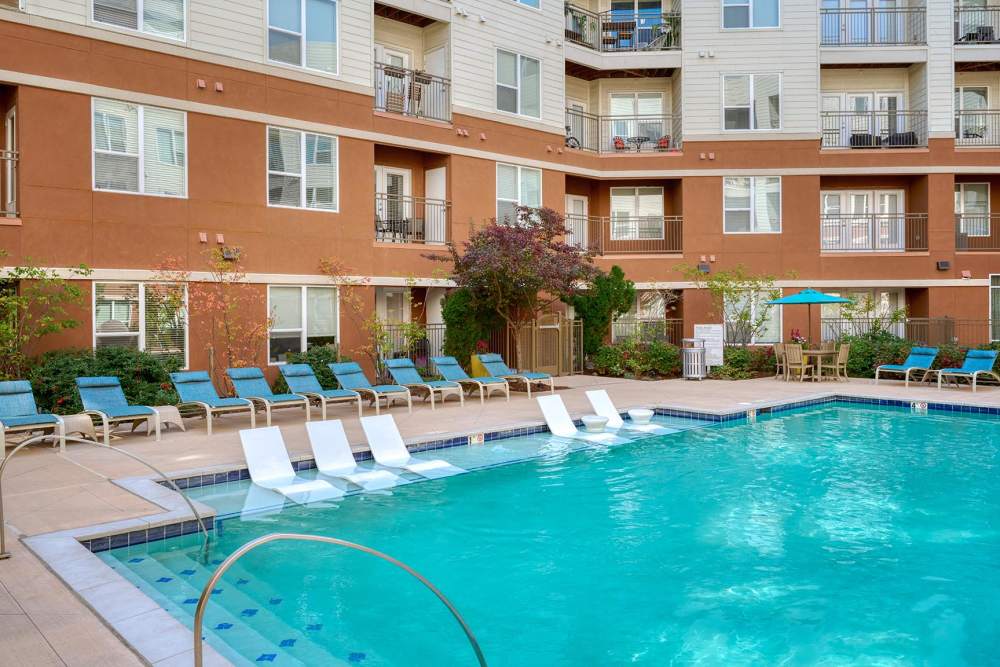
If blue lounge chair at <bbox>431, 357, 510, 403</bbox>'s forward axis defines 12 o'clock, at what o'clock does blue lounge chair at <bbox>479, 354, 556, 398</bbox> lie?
blue lounge chair at <bbox>479, 354, 556, 398</bbox> is roughly at 9 o'clock from blue lounge chair at <bbox>431, 357, 510, 403</bbox>.

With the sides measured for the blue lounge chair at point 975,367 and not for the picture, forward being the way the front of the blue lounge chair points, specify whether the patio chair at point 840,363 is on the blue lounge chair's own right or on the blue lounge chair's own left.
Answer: on the blue lounge chair's own right

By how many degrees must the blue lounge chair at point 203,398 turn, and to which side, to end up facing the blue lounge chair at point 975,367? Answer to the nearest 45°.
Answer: approximately 45° to its left

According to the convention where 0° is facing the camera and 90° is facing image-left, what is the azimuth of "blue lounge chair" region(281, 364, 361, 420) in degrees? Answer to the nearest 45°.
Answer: approximately 315°

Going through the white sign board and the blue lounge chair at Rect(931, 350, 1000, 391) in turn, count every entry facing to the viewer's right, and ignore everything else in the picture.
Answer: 0

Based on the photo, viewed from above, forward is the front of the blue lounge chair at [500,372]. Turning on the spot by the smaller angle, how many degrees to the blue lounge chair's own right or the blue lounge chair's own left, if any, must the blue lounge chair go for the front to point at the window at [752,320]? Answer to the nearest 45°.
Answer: approximately 90° to the blue lounge chair's own left

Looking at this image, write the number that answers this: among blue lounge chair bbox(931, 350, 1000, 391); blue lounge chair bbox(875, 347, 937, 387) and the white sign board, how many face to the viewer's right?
0

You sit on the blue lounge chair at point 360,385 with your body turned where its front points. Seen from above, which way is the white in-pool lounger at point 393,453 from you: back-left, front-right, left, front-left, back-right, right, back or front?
front-right

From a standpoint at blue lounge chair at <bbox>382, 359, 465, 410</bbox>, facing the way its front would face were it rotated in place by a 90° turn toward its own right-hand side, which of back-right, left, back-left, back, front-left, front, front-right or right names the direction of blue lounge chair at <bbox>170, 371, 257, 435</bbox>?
front

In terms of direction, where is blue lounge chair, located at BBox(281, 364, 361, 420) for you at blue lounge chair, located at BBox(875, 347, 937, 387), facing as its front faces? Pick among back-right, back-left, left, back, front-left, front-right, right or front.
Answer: front

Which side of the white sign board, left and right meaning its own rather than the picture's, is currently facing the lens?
front

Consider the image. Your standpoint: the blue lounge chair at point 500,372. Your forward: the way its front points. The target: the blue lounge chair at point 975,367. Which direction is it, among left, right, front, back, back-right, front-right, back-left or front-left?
front-left

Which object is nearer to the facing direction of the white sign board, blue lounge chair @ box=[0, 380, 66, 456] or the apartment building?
the blue lounge chair

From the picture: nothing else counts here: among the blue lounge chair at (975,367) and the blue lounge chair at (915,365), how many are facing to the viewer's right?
0

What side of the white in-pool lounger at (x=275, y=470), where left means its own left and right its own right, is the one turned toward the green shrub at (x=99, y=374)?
back

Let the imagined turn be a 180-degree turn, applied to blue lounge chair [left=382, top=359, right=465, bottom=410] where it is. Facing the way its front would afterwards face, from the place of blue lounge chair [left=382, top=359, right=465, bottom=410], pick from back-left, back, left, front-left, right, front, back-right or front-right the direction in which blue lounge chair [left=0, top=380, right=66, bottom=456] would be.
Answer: left

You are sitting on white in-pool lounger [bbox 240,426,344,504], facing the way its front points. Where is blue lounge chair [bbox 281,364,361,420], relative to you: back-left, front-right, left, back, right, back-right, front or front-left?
back-left

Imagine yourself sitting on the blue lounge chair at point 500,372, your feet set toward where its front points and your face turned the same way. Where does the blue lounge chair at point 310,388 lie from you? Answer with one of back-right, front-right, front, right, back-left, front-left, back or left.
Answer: right

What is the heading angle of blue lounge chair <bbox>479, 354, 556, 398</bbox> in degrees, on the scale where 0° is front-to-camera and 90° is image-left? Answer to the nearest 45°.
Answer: approximately 315°

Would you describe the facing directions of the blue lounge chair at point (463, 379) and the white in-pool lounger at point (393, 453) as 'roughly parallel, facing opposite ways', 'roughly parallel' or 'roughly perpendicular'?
roughly parallel
